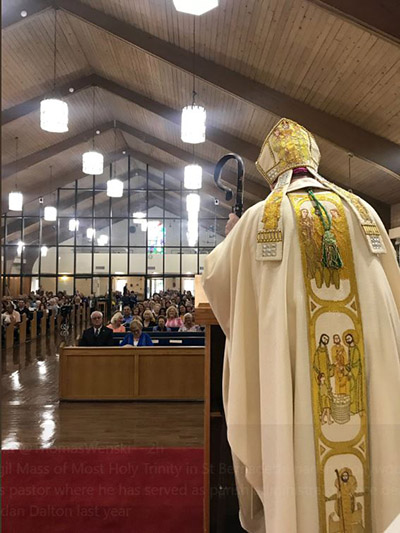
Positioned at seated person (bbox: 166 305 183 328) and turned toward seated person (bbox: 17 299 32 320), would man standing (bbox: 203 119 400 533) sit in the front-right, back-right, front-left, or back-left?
back-left

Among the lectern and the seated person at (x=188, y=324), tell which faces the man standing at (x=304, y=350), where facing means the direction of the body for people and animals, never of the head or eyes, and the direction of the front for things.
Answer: the seated person

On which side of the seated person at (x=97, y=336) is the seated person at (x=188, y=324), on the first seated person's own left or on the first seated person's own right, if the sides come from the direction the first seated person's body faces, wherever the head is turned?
on the first seated person's own left

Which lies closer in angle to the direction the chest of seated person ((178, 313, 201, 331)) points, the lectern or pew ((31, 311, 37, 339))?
the lectern

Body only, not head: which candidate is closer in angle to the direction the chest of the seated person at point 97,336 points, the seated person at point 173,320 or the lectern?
the lectern

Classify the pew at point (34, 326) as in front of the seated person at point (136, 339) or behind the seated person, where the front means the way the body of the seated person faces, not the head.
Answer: behind

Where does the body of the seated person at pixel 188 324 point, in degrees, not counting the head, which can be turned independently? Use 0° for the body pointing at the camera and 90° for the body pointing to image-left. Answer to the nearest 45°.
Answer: approximately 0°
